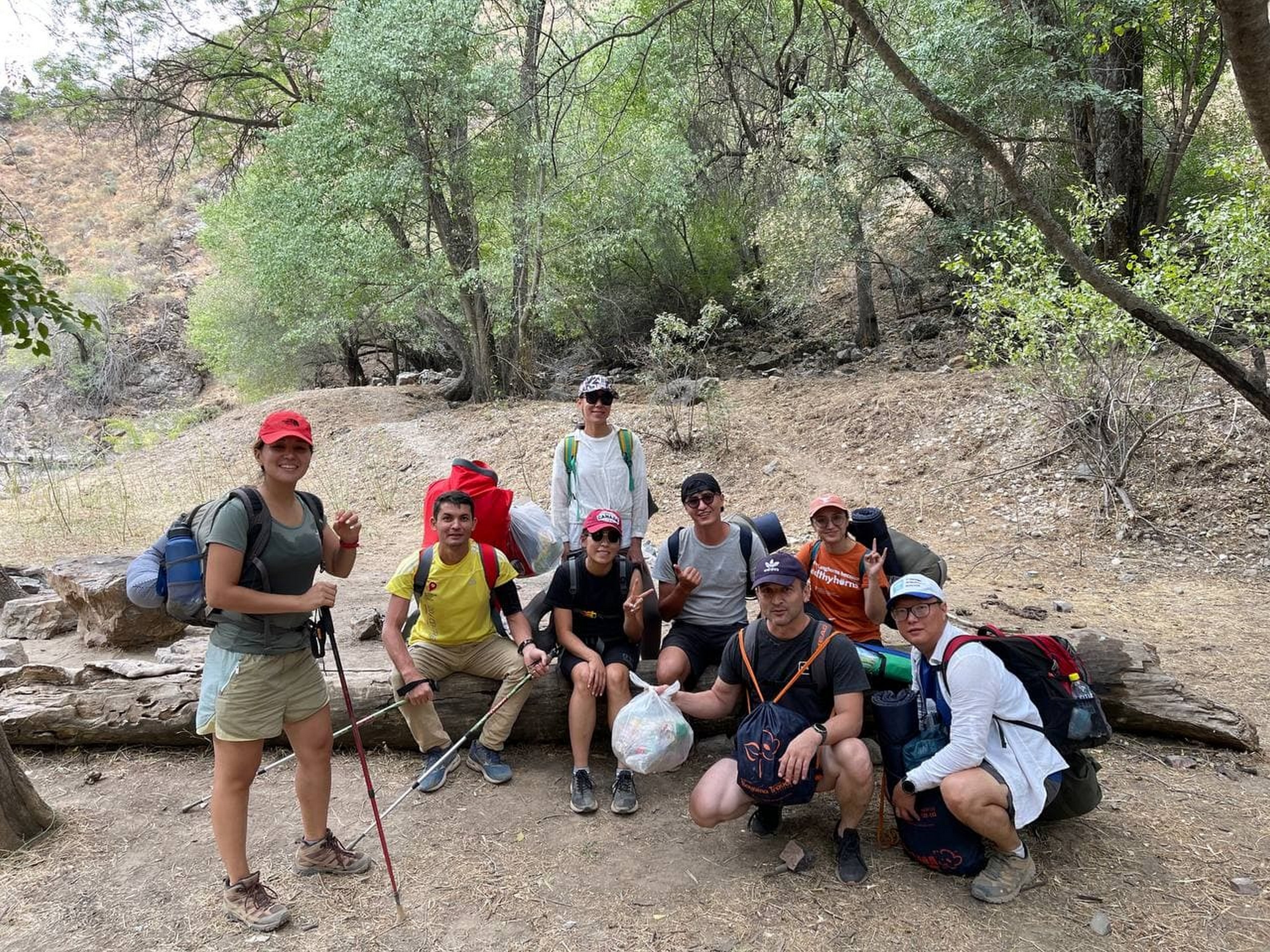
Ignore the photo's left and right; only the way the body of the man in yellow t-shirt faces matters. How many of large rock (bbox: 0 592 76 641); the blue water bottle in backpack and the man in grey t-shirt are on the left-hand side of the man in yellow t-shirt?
1

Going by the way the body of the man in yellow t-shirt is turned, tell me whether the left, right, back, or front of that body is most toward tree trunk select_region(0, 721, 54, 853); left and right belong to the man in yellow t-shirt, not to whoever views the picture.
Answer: right

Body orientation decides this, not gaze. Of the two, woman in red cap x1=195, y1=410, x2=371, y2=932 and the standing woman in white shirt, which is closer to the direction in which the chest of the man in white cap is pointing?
the woman in red cap

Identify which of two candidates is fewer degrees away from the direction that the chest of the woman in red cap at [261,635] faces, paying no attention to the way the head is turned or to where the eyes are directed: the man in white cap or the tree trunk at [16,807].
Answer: the man in white cap

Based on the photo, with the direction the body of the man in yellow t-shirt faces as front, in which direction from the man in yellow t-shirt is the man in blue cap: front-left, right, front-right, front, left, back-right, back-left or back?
front-left

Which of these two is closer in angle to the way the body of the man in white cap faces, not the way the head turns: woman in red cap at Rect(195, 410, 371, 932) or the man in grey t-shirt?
the woman in red cap

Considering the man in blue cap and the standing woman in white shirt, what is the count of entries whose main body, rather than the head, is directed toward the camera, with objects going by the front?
2

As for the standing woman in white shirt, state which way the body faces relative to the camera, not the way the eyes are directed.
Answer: toward the camera

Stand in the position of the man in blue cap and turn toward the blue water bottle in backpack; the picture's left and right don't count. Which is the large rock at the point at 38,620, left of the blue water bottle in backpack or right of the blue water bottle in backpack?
right

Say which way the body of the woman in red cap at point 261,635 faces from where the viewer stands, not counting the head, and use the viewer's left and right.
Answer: facing the viewer and to the right of the viewer

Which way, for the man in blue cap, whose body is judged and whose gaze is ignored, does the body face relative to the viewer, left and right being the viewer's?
facing the viewer

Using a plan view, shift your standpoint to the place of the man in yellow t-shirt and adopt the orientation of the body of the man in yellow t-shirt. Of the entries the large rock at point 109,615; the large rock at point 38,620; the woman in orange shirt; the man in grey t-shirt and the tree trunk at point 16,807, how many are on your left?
2

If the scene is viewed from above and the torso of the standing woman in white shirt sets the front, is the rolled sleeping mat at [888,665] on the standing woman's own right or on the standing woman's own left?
on the standing woman's own left
